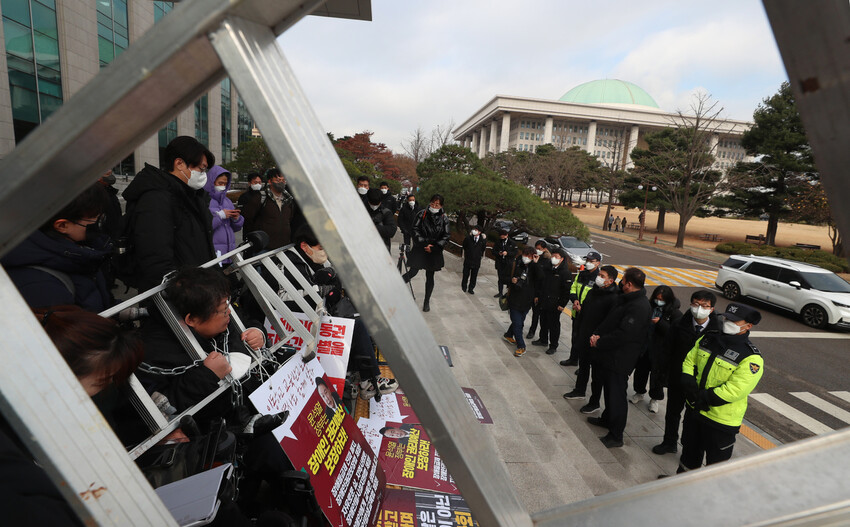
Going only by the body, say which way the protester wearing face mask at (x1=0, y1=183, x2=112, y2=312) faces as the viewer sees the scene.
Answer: to the viewer's right

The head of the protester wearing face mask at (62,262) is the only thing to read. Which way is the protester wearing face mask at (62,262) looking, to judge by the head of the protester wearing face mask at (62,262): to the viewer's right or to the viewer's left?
to the viewer's right

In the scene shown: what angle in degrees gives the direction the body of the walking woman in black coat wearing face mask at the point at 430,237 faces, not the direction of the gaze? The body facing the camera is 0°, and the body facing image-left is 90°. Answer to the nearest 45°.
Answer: approximately 0°

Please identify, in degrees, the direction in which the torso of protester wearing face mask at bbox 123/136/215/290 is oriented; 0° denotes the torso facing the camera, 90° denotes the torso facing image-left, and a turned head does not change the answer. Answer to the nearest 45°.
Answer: approximately 315°

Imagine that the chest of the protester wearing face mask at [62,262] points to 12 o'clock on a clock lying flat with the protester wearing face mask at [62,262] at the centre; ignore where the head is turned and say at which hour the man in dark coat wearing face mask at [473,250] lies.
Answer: the man in dark coat wearing face mask at [473,250] is roughly at 11 o'clock from the protester wearing face mask at [62,262].

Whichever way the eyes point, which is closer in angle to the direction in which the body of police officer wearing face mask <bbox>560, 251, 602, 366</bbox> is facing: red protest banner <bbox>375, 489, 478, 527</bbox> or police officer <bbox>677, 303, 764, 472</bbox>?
the red protest banner

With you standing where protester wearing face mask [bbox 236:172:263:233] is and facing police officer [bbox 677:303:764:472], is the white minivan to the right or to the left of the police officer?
left

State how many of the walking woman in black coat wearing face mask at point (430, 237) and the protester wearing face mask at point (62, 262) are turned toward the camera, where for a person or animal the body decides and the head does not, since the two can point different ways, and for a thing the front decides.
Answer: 1

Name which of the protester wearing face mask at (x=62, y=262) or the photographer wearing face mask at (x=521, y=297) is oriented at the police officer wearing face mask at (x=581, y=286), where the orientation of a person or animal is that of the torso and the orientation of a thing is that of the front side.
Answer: the protester wearing face mask at (x=62, y=262)

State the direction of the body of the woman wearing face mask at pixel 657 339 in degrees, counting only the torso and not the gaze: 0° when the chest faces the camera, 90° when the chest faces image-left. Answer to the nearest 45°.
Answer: approximately 45°

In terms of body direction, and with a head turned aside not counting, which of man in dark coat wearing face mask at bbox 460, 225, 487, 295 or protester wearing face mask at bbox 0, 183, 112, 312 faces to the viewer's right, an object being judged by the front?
protester wearing face mask at bbox 0, 183, 112, 312
